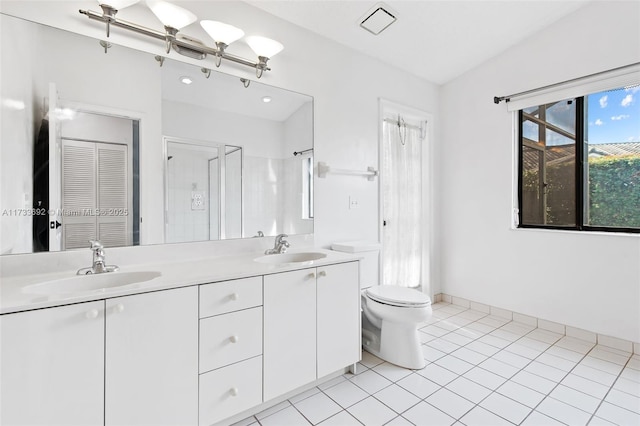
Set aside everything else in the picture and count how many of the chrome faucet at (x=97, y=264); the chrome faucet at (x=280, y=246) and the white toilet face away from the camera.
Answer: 0

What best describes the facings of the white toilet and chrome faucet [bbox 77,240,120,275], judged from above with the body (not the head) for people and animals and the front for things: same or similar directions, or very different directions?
same or similar directions

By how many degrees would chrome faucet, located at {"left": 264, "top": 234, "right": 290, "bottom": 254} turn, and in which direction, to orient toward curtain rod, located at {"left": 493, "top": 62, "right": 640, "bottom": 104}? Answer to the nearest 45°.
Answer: approximately 45° to its left

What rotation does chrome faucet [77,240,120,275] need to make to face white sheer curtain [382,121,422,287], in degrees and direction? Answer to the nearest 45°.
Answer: approximately 90° to its left

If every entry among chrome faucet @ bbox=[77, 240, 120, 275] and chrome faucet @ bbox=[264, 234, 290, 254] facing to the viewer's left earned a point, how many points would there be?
0

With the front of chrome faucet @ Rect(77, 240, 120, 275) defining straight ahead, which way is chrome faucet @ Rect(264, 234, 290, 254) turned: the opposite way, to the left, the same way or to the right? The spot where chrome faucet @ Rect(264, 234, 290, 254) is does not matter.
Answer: the same way

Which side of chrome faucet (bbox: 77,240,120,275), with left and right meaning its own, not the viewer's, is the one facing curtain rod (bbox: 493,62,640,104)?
left

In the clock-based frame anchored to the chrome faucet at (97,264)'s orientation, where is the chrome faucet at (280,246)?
the chrome faucet at (280,246) is roughly at 9 o'clock from the chrome faucet at (97,264).

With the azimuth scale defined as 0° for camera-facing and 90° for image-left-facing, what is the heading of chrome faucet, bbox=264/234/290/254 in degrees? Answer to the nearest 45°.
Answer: approximately 315°

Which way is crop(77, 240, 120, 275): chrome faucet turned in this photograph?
toward the camera

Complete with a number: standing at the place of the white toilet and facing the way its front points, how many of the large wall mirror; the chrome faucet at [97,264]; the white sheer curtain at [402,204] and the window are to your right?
2

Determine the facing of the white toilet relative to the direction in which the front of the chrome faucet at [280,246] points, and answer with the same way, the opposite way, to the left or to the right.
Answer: the same way
